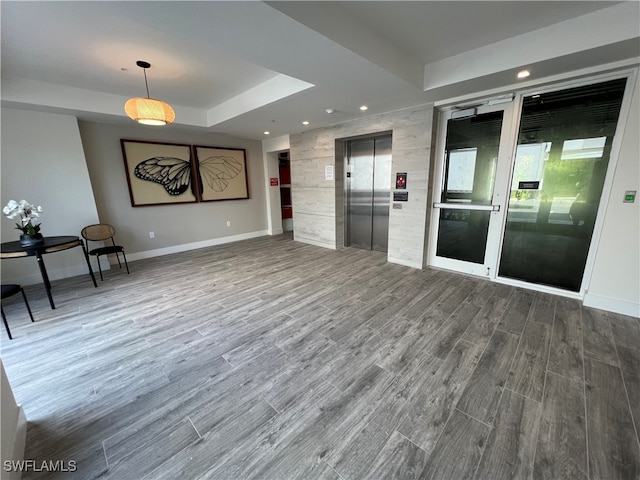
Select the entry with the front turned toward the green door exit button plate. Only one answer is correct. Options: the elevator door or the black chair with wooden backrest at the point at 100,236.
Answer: the black chair with wooden backrest

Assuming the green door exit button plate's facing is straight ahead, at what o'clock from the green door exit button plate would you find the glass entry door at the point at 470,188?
The glass entry door is roughly at 3 o'clock from the green door exit button plate.

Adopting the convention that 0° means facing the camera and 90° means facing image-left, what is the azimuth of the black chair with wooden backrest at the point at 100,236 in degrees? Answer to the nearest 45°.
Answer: approximately 315°

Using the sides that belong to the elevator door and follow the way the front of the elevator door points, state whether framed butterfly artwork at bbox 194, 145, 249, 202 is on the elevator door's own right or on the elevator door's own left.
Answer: on the elevator door's own right

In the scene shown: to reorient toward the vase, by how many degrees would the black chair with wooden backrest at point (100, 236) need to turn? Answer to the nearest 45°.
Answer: approximately 90° to its right

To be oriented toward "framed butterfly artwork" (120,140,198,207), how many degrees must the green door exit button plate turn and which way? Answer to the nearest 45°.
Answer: approximately 45° to its right
